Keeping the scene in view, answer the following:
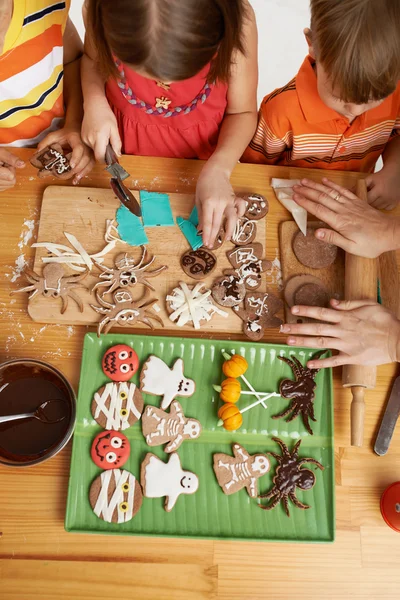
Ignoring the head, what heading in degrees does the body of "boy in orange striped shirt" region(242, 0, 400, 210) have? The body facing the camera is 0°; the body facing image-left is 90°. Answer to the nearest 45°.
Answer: approximately 0°
